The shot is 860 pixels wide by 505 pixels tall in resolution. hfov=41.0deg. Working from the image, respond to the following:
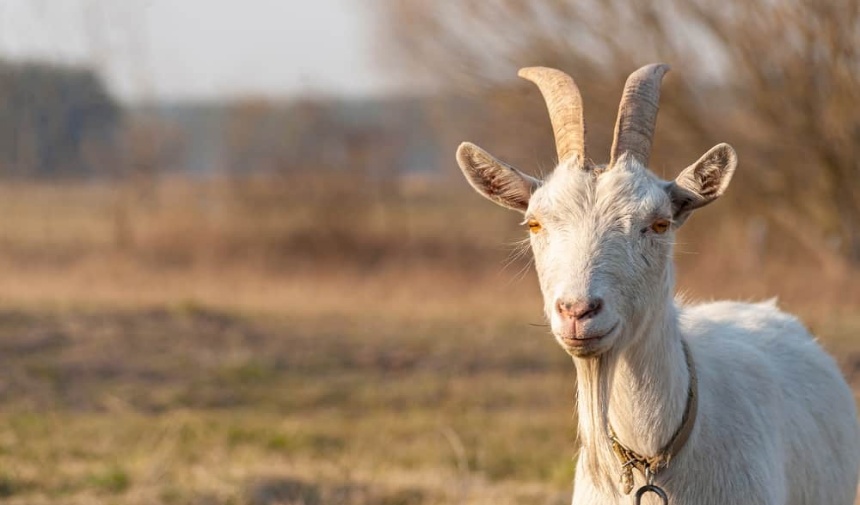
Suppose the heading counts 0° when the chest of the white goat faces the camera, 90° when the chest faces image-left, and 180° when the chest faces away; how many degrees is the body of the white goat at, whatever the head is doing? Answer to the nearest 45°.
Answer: approximately 45°
